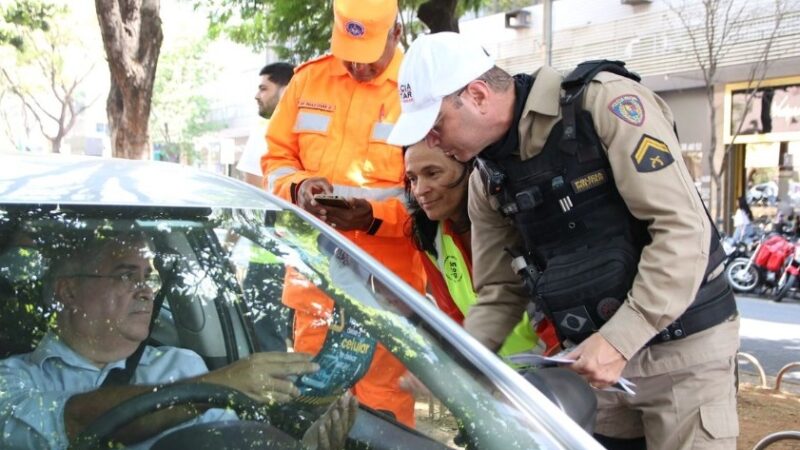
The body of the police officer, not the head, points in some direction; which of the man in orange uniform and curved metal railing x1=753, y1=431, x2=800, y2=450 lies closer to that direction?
the man in orange uniform

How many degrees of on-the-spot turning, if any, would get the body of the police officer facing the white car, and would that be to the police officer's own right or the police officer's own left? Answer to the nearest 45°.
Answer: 0° — they already face it

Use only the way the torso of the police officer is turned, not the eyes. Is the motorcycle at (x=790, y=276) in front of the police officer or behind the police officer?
behind

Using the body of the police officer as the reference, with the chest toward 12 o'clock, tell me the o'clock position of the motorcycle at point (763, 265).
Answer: The motorcycle is roughly at 5 o'clock from the police officer.

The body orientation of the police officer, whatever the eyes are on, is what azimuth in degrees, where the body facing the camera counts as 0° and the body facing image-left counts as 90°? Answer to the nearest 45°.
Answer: approximately 45°
